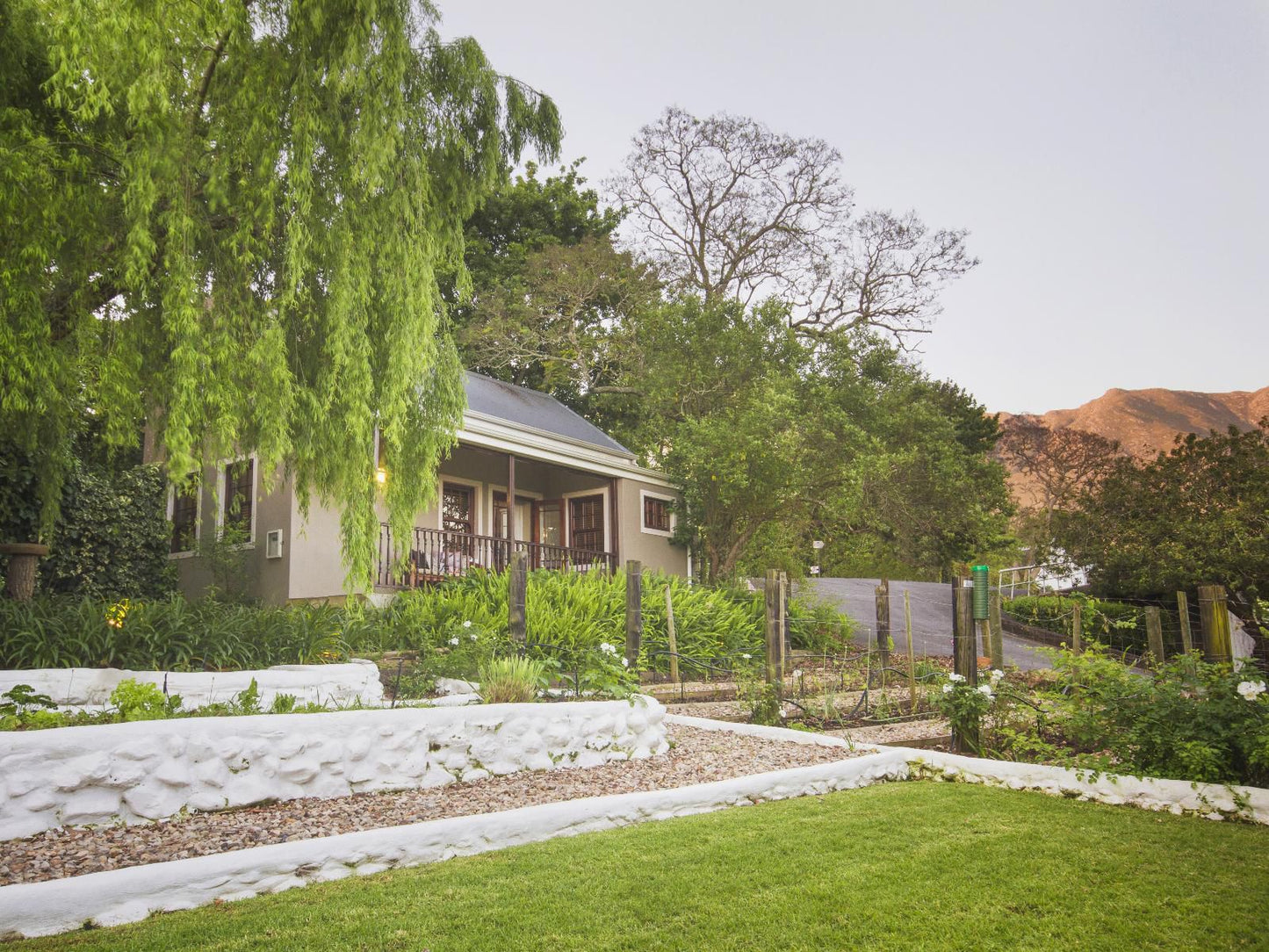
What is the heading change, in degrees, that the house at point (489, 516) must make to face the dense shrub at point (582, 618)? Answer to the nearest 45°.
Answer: approximately 45° to its right

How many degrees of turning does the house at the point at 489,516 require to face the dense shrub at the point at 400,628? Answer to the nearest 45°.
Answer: approximately 45° to its right

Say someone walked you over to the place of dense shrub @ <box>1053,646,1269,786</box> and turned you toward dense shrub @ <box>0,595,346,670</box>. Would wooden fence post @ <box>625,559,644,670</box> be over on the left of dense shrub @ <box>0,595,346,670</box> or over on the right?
right

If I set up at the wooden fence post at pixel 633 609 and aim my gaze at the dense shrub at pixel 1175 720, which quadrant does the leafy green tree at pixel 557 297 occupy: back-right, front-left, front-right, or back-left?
back-left

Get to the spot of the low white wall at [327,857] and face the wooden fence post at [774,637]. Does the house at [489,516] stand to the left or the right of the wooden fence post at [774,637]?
left

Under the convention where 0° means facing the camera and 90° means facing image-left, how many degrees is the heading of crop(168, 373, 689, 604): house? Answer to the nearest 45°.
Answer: approximately 315°

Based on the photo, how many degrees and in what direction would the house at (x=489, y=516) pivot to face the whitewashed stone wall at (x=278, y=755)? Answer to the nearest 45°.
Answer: approximately 45° to its right
